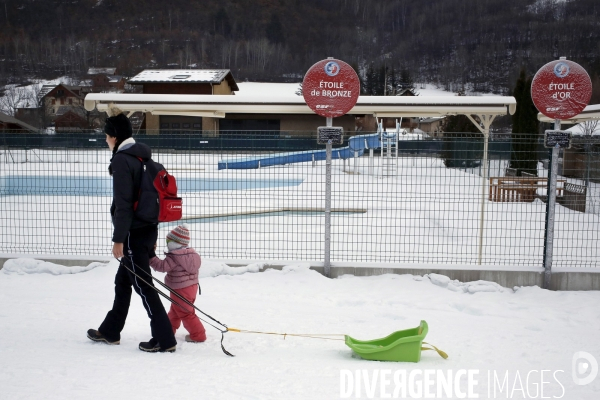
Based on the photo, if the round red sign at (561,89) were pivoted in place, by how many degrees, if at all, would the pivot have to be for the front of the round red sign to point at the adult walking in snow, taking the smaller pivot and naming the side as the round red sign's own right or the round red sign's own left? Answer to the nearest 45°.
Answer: approximately 45° to the round red sign's own right

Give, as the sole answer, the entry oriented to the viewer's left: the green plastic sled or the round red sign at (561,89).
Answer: the green plastic sled

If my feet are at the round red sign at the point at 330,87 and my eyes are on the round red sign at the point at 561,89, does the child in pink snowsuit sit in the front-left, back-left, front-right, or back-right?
back-right

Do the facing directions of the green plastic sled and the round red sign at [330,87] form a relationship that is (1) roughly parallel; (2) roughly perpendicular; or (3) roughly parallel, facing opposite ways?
roughly perpendicular

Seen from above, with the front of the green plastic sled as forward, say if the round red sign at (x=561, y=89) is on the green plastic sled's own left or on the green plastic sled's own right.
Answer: on the green plastic sled's own right

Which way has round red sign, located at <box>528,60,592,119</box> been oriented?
toward the camera

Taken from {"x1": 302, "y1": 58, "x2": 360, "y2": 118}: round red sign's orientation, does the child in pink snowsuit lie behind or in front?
in front

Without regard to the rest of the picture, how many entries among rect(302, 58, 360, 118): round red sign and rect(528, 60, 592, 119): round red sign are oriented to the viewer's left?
0

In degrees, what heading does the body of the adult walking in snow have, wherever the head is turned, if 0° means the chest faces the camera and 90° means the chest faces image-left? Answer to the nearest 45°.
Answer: approximately 90°

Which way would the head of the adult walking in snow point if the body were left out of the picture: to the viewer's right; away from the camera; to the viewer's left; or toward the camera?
to the viewer's left

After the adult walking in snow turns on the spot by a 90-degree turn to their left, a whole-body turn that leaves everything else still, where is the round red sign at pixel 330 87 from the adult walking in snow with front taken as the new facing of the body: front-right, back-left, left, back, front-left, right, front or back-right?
back-left

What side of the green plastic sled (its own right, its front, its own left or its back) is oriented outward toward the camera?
left

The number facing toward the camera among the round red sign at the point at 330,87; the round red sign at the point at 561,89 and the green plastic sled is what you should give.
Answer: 2

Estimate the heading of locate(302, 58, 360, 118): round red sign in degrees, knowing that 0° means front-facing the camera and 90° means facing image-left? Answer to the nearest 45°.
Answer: approximately 0°

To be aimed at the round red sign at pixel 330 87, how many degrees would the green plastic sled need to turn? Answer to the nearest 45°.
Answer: approximately 90° to its right

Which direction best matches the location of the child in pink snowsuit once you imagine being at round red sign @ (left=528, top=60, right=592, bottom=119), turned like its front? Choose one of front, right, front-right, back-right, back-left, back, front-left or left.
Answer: front-right
